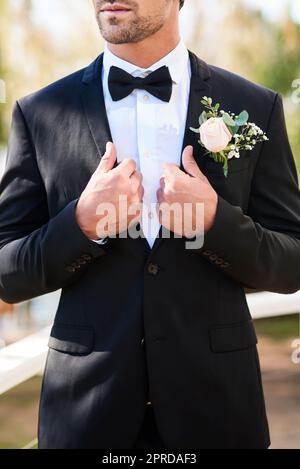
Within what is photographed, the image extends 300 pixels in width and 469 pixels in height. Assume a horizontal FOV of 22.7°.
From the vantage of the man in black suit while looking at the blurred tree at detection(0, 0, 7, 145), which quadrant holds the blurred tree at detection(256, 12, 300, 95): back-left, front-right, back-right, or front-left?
front-right

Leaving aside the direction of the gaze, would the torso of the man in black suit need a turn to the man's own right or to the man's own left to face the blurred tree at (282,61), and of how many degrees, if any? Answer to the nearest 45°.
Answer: approximately 180°

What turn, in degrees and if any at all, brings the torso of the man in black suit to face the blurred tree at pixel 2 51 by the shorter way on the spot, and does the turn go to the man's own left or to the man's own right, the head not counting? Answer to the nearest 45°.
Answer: approximately 180°

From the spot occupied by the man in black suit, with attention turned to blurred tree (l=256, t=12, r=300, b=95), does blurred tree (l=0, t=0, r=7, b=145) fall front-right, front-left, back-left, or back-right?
front-left

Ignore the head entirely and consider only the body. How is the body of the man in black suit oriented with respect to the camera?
toward the camera
